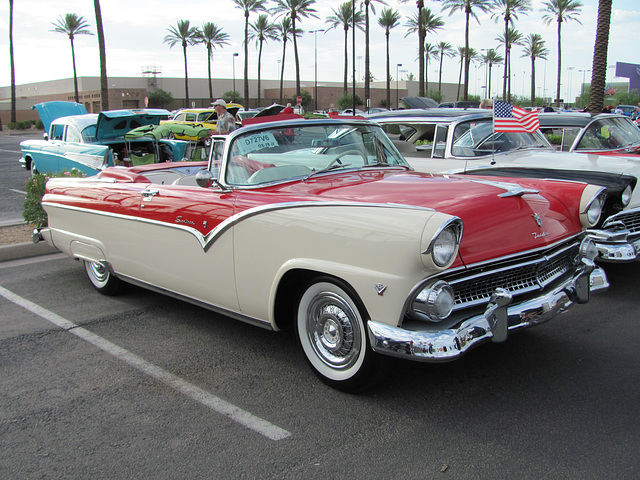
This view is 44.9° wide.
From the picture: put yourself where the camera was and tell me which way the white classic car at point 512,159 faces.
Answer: facing the viewer and to the right of the viewer

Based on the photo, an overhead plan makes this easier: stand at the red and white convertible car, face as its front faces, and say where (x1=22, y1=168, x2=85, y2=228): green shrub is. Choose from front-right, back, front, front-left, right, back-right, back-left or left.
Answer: back

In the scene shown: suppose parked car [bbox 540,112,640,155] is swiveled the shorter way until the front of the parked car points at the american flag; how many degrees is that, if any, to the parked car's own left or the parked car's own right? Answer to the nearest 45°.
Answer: approximately 90° to the parked car's own right

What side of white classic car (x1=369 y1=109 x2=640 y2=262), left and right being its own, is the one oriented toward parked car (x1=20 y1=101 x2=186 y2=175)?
back

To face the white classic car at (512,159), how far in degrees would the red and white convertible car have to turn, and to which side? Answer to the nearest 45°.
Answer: approximately 90° to its left

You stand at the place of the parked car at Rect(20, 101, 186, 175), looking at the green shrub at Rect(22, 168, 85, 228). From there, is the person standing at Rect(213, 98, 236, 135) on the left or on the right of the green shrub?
left

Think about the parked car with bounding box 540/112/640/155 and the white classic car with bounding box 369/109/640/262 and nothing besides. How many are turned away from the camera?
0

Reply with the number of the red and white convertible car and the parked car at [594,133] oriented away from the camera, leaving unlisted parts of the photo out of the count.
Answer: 0

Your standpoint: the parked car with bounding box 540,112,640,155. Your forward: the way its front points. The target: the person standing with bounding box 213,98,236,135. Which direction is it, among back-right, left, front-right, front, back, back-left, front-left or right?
back-right

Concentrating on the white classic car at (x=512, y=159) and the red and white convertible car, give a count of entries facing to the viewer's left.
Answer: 0

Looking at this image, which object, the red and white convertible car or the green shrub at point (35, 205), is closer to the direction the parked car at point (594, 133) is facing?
the red and white convertible car
